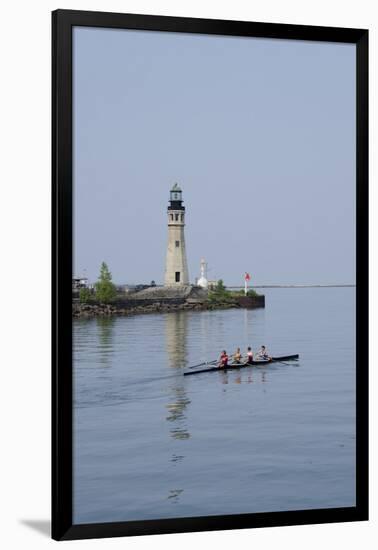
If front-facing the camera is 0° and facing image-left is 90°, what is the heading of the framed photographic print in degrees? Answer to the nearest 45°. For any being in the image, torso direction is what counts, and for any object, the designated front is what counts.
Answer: approximately 315°
